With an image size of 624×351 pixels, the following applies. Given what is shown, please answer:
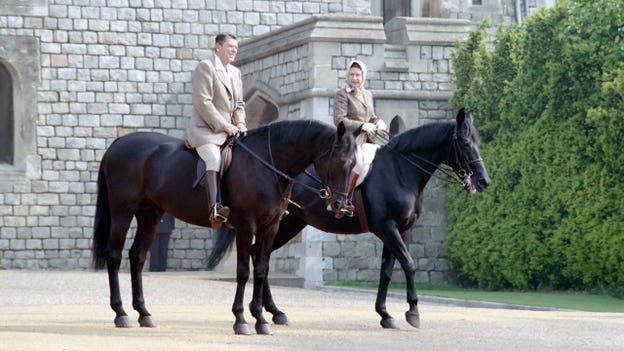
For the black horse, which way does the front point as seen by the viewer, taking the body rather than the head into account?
to the viewer's right

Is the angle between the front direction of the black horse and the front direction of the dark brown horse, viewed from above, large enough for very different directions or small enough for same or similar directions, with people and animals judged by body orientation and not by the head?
same or similar directions

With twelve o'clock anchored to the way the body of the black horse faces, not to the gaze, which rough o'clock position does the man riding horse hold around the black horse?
The man riding horse is roughly at 5 o'clock from the black horse.

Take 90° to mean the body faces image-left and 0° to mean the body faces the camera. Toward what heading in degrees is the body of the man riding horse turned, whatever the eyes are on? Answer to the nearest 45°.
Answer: approximately 315°

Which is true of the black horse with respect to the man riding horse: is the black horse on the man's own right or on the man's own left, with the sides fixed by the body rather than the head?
on the man's own left

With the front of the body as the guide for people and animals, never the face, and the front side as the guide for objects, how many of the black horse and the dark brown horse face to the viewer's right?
2

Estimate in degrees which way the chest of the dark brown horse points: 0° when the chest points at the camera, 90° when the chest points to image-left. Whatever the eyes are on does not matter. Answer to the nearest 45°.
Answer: approximately 270°
